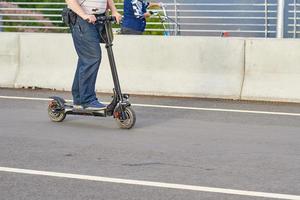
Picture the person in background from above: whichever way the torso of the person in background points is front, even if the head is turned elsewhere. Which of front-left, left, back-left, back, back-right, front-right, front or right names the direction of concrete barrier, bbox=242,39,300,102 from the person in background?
front-right

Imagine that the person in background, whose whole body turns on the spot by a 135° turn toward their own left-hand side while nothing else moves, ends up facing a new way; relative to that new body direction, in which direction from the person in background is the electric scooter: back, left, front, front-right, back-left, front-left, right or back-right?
back-left

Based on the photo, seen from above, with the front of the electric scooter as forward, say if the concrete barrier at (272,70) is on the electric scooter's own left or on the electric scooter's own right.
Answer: on the electric scooter's own left

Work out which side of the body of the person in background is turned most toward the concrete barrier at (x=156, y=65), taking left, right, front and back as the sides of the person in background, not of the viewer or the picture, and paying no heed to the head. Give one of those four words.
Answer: right

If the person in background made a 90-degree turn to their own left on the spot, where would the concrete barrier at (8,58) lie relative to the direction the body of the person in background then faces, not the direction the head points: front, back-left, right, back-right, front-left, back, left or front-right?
left

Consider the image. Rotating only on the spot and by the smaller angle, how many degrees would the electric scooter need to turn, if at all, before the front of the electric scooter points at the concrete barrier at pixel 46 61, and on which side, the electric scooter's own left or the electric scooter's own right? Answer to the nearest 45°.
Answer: approximately 135° to the electric scooter's own left

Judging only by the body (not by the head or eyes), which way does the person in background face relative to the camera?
to the viewer's right
